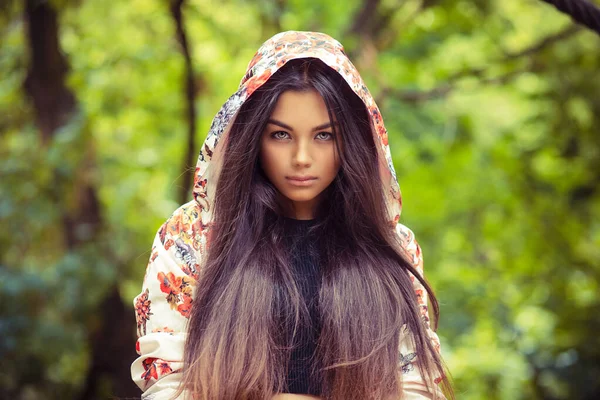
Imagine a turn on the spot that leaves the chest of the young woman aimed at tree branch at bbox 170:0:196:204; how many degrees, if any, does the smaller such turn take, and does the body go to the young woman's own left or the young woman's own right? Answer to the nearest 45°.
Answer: approximately 135° to the young woman's own right

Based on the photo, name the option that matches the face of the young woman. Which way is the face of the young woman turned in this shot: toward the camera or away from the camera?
toward the camera

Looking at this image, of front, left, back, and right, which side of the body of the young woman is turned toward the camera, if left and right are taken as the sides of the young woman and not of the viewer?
front
